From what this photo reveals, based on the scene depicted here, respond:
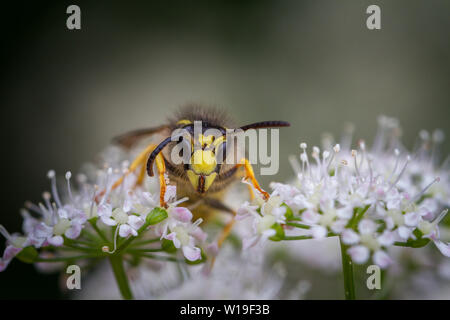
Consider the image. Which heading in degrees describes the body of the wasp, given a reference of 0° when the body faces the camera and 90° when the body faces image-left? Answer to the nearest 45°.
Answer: approximately 0°
